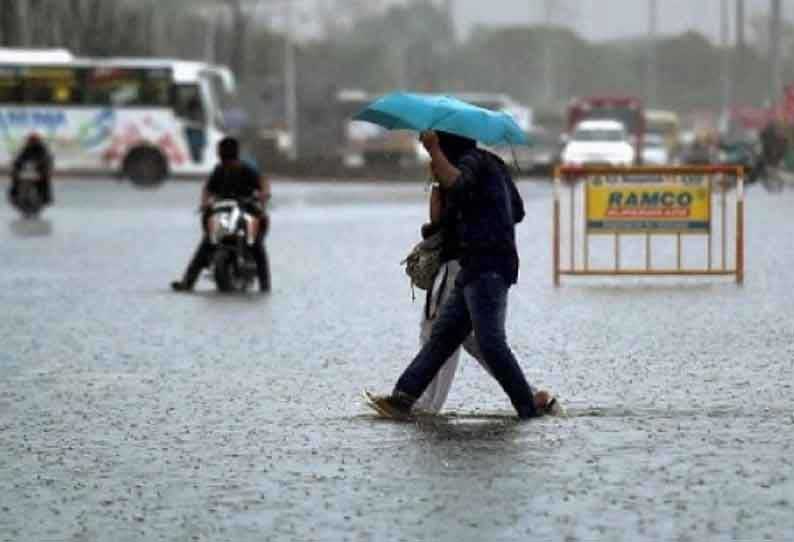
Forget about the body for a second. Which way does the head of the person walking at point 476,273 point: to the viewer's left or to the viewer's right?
to the viewer's left

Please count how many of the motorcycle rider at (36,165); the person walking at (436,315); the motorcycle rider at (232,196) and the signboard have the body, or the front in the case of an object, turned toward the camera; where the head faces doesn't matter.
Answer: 3

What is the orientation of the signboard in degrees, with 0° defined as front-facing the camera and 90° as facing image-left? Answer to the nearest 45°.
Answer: approximately 0°

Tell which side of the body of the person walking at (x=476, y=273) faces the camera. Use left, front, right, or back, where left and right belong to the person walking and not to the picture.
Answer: left

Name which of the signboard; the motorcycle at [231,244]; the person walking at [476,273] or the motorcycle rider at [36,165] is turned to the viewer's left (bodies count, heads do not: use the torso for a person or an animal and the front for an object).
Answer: the person walking

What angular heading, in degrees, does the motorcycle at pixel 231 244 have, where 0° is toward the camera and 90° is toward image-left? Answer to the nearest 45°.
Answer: approximately 0°

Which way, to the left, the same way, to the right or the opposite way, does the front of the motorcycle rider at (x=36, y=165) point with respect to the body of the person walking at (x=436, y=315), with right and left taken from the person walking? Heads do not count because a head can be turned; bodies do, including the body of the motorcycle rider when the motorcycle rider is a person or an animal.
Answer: to the left

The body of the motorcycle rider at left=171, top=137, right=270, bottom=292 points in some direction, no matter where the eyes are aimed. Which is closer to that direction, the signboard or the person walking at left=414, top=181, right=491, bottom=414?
the person walking

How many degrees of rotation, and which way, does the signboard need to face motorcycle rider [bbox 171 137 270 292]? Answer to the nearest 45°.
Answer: approximately 90° to its right

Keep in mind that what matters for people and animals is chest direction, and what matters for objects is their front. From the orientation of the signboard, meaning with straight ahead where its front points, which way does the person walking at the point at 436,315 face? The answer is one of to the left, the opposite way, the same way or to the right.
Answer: to the right

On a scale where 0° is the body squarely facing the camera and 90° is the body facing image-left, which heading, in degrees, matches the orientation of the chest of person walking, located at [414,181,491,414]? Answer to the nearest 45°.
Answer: approximately 90°

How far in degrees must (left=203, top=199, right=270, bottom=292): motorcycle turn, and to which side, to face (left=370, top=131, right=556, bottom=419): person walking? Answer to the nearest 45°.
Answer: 0° — it already faces them
